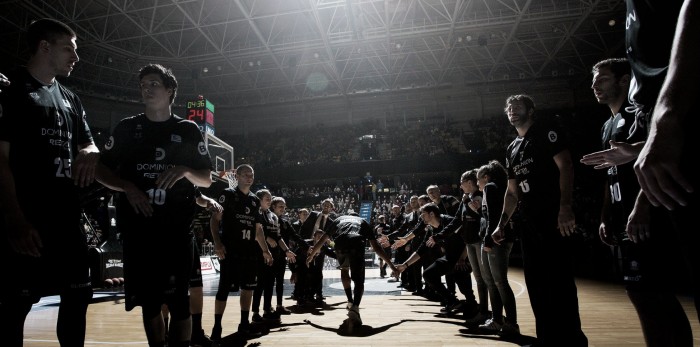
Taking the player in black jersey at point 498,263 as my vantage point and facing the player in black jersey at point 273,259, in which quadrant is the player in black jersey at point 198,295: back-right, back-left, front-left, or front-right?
front-left

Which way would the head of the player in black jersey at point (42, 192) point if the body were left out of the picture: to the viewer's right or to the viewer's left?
to the viewer's right

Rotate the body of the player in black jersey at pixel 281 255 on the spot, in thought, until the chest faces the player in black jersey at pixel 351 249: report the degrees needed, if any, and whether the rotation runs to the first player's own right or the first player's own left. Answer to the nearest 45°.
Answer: approximately 45° to the first player's own left

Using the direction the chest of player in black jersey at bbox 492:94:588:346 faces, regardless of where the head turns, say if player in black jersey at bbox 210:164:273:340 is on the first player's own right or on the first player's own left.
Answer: on the first player's own right

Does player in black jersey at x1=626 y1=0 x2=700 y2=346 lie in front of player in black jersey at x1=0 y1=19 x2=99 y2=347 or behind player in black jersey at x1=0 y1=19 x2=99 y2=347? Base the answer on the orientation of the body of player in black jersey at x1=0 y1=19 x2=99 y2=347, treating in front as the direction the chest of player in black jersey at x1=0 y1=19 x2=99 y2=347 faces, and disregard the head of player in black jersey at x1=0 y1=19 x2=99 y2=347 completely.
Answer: in front

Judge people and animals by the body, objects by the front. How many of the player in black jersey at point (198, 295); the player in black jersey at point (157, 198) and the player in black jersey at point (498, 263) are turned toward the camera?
1

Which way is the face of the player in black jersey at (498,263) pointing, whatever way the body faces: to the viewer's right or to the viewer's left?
to the viewer's left

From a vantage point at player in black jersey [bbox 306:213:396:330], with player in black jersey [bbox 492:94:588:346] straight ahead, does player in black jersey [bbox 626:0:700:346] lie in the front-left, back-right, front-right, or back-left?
front-right

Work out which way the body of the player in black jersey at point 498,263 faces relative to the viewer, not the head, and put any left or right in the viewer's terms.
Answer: facing to the left of the viewer

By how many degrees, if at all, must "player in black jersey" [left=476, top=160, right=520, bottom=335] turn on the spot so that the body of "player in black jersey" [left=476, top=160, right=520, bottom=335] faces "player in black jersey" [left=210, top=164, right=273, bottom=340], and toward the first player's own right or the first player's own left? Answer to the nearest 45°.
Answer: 0° — they already face them

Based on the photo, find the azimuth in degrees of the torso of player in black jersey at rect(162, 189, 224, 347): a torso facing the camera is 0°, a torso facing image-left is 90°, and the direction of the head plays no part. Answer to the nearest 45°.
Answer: approximately 270°

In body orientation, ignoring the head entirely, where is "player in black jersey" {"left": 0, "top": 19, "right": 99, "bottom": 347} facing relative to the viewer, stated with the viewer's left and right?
facing the viewer and to the right of the viewer

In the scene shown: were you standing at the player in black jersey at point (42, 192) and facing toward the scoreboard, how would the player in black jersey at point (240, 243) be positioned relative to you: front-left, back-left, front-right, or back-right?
front-right

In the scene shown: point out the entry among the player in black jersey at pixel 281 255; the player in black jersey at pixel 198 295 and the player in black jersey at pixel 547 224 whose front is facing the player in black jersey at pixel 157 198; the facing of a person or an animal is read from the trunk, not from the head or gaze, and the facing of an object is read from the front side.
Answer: the player in black jersey at pixel 547 224

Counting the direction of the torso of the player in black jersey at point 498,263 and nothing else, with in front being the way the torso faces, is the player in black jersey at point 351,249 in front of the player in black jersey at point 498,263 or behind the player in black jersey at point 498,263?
in front
